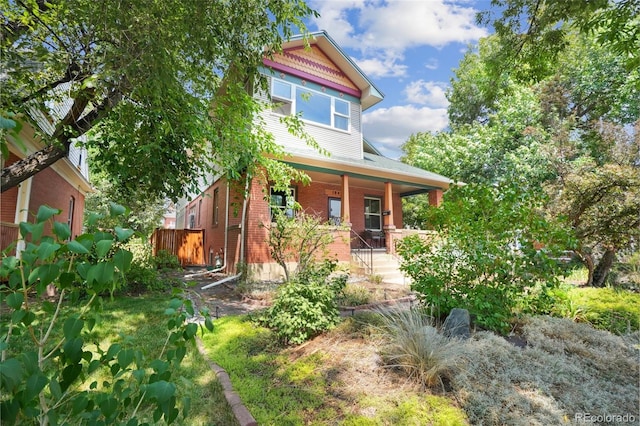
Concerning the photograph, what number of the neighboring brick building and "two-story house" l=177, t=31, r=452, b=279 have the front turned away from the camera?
0

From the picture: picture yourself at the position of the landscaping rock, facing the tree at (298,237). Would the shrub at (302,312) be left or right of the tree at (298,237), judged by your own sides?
left

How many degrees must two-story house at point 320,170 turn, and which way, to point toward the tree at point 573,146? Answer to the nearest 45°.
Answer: approximately 45° to its left

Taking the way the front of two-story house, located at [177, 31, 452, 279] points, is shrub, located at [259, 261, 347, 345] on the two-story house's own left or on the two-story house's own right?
on the two-story house's own right

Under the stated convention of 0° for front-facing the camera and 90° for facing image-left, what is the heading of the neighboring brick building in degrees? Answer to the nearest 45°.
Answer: approximately 315°

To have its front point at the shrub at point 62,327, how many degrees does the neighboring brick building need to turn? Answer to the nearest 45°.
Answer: approximately 45° to its right

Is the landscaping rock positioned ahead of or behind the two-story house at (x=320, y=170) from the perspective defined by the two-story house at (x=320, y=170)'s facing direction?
ahead

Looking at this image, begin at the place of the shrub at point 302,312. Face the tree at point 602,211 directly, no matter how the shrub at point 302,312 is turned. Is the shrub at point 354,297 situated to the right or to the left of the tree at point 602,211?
left
